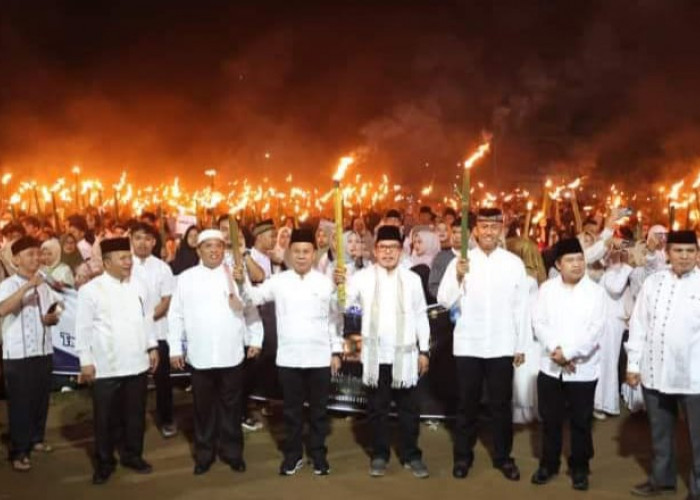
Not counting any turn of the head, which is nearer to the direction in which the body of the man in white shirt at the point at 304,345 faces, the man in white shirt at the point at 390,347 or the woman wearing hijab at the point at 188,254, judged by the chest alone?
the man in white shirt

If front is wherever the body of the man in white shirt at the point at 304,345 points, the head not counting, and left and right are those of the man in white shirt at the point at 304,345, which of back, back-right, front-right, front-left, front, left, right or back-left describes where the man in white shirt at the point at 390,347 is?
left

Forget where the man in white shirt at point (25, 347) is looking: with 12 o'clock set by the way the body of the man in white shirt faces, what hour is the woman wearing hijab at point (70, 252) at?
The woman wearing hijab is roughly at 8 o'clock from the man in white shirt.

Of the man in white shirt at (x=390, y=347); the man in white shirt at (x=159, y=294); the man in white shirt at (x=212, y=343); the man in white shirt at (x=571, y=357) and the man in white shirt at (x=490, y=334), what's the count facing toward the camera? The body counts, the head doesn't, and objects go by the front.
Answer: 5

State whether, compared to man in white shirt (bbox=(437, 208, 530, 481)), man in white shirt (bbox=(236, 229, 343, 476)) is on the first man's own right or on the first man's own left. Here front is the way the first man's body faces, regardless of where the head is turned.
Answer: on the first man's own right

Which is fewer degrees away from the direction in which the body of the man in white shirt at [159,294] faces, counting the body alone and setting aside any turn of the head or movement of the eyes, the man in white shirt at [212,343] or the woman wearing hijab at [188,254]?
the man in white shirt

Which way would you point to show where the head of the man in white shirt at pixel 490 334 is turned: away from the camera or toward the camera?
toward the camera

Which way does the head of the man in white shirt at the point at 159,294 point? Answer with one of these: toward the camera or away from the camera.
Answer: toward the camera

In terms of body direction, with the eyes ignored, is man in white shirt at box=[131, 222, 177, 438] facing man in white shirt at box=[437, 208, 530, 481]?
no

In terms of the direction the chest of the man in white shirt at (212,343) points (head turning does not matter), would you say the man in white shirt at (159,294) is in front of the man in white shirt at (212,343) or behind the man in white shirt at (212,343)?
behind

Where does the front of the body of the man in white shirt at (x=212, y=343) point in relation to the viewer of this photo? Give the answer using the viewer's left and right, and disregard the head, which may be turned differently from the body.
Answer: facing the viewer

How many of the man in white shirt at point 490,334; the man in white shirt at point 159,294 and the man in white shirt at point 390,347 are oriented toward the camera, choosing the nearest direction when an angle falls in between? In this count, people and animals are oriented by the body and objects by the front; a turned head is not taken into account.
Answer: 3

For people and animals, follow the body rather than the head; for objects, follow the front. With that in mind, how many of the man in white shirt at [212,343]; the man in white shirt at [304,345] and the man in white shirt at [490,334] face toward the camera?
3

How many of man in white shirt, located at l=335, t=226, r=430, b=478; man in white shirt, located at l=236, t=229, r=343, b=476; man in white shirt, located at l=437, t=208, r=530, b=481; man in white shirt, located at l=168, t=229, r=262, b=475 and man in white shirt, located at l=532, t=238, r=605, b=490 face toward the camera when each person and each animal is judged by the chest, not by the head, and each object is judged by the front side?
5

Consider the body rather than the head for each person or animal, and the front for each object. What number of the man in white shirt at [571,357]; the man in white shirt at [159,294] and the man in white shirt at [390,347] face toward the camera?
3

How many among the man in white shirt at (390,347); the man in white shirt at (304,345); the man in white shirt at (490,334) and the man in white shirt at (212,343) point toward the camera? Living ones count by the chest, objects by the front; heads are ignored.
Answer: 4

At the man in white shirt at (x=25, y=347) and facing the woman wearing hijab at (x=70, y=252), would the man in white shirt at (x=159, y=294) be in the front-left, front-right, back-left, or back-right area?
front-right

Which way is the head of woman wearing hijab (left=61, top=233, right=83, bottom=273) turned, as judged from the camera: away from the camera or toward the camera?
toward the camera

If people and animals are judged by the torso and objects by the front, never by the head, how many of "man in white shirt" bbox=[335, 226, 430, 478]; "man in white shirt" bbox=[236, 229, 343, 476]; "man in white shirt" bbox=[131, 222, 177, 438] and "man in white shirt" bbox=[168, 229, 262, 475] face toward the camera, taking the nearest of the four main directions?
4

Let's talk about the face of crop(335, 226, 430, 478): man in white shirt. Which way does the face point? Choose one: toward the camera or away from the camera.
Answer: toward the camera
